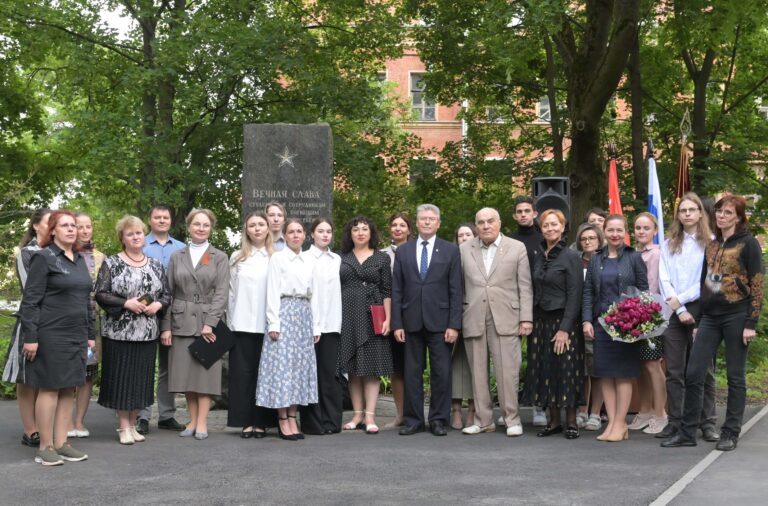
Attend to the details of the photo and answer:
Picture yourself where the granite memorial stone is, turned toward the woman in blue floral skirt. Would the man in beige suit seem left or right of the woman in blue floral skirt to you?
left

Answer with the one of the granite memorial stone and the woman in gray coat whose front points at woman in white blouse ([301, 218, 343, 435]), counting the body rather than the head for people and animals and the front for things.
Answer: the granite memorial stone

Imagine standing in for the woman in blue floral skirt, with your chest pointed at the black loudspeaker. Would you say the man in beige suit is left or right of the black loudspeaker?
right

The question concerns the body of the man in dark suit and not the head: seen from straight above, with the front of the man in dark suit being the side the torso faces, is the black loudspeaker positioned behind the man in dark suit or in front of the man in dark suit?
behind

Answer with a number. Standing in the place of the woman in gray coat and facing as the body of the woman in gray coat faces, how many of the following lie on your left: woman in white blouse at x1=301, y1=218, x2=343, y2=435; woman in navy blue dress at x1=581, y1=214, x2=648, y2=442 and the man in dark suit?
3

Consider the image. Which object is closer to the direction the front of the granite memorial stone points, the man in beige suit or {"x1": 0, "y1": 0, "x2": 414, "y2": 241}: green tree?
the man in beige suit

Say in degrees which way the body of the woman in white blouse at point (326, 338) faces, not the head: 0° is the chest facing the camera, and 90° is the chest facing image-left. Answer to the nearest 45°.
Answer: approximately 0°

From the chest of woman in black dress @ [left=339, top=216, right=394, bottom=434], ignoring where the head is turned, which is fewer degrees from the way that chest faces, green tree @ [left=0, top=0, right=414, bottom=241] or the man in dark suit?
the man in dark suit

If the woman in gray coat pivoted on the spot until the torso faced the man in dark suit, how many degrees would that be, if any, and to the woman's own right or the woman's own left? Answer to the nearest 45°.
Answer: approximately 90° to the woman's own left

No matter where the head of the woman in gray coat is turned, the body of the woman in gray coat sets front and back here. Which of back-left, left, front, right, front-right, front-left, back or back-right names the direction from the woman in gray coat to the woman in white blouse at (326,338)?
left
